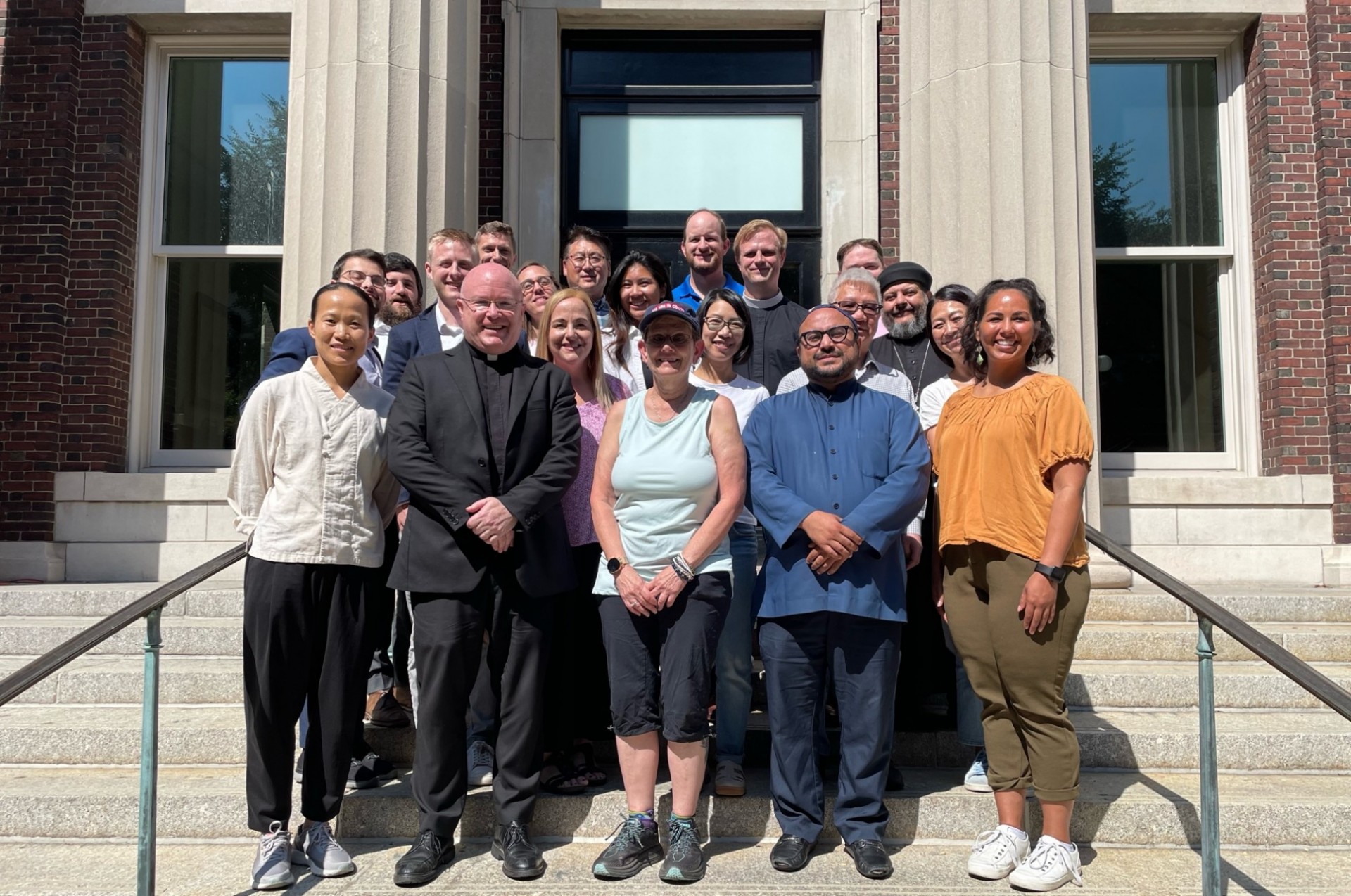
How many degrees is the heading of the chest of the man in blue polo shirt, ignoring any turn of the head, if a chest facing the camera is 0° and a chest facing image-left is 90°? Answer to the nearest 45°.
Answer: approximately 0°

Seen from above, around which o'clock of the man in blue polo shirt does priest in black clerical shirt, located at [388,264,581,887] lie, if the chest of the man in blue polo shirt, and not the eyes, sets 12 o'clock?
The priest in black clerical shirt is roughly at 1 o'clock from the man in blue polo shirt.

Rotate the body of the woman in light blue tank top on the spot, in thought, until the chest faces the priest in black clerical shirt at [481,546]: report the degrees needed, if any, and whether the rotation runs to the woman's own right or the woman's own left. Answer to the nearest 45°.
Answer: approximately 90° to the woman's own right

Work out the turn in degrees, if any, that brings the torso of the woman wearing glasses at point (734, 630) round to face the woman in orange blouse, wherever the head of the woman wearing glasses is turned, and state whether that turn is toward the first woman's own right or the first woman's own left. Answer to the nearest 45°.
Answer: approximately 90° to the first woman's own left

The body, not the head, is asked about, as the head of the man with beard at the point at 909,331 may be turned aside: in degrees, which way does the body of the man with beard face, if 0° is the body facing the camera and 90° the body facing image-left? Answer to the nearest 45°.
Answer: approximately 0°
